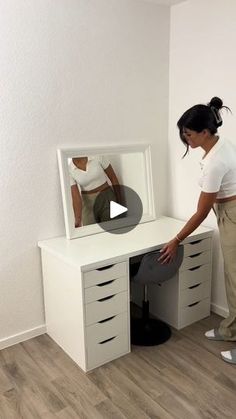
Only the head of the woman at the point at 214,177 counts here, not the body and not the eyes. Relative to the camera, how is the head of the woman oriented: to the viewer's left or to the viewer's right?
to the viewer's left

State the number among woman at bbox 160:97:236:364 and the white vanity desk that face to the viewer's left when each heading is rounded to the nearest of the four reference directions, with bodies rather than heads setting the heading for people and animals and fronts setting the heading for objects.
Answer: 1

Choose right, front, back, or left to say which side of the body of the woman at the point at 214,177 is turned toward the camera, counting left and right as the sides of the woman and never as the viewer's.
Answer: left

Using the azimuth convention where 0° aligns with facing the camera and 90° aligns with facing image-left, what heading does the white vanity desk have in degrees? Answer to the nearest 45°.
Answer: approximately 315°
